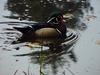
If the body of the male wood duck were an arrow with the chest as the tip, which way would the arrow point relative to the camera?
to the viewer's right
